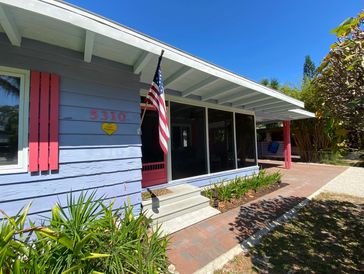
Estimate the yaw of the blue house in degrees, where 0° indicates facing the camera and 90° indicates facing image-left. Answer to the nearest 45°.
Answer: approximately 315°

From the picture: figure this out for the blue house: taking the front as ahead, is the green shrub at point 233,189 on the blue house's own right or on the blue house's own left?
on the blue house's own left
